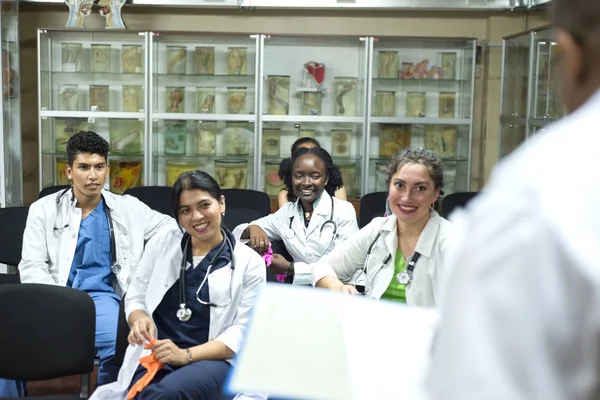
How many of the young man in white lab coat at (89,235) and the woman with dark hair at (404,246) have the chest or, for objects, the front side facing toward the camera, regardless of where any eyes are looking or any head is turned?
2

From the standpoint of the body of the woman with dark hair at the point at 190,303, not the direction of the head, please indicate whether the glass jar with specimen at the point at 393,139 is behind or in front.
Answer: behind

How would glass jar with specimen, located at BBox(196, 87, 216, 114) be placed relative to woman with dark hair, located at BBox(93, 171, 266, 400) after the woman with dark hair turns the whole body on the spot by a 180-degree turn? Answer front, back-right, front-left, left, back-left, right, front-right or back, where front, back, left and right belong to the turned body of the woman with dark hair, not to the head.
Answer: front-left

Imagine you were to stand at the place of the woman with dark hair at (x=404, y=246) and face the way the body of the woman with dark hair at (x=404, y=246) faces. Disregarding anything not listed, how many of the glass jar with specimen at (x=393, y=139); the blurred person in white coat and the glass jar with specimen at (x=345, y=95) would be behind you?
2

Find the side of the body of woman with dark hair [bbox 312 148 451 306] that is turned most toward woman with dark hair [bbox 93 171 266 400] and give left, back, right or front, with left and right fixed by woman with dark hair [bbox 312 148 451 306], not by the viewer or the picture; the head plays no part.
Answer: right

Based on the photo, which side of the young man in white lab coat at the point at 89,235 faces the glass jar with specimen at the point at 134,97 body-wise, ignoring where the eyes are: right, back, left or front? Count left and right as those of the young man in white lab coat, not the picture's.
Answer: back

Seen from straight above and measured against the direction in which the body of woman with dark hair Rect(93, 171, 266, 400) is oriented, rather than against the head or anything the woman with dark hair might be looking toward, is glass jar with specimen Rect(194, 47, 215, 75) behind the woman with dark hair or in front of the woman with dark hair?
behind

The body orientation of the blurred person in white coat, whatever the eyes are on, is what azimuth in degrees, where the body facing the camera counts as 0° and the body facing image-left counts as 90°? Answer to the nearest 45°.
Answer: approximately 135°

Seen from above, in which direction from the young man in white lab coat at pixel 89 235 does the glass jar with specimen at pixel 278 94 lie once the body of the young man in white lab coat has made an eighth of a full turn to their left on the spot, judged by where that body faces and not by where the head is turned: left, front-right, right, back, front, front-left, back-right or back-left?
left
